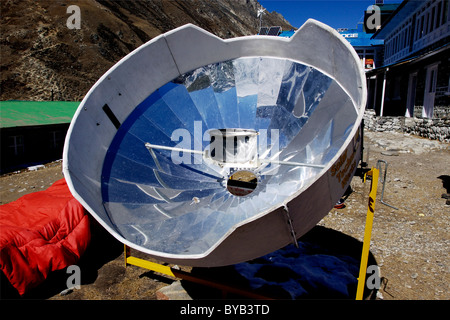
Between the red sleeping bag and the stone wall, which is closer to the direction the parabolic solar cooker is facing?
the red sleeping bag

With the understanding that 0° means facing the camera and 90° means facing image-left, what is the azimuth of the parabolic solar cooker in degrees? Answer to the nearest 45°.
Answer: approximately 45°

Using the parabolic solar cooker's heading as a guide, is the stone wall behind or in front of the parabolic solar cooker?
behind

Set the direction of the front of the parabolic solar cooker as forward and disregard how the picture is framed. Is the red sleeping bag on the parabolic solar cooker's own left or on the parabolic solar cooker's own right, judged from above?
on the parabolic solar cooker's own right
